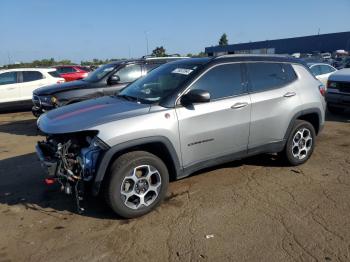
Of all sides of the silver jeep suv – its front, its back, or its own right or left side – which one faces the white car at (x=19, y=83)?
right

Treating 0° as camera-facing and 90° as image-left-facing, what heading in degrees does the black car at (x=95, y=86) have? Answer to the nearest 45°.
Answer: approximately 45°

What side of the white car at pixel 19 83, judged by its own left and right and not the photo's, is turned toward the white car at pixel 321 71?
back

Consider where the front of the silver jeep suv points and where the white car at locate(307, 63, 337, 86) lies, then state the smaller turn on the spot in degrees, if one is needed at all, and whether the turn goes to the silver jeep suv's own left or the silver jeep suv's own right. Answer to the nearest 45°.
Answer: approximately 180°

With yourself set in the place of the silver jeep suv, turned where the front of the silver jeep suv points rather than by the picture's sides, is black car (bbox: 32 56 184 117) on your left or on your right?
on your right

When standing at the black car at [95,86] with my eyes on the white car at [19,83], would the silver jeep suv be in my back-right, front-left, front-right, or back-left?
back-left

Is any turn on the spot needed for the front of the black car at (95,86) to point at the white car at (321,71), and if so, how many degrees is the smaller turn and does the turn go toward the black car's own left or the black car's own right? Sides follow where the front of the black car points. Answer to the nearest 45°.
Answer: approximately 135° to the black car's own left

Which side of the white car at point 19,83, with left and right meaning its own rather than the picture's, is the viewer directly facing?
left

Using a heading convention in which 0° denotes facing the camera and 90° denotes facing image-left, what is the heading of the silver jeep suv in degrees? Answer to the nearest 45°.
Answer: approximately 45°
